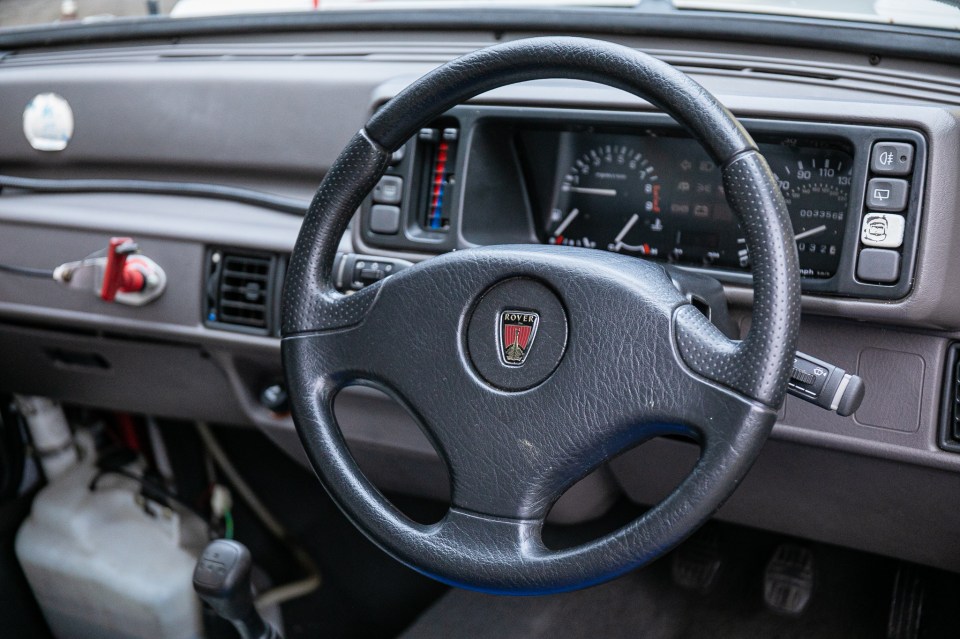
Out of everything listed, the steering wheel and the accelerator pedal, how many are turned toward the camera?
2

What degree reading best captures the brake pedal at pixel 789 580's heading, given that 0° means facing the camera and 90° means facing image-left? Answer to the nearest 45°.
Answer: approximately 0°

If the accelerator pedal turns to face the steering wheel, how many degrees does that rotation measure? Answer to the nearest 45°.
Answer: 0° — it already faces it

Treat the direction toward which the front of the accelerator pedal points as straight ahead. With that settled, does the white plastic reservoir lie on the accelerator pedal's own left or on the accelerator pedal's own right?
on the accelerator pedal's own right

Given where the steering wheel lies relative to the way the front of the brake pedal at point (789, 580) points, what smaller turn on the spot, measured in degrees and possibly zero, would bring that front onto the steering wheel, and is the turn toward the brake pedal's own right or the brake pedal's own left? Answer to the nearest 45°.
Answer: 0° — it already faces it

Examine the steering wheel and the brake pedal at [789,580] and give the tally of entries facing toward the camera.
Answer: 2
